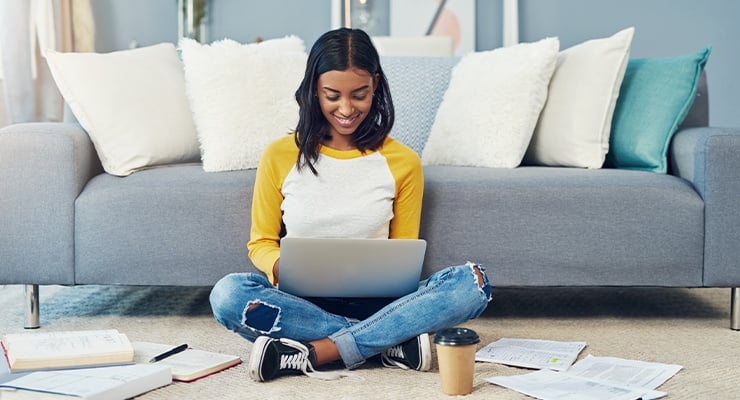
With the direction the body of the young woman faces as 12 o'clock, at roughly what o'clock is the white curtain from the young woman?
The white curtain is roughly at 5 o'clock from the young woman.

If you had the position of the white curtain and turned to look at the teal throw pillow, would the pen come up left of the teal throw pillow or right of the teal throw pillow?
right

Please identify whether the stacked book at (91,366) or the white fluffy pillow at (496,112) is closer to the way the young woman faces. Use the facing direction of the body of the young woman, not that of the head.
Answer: the stacked book

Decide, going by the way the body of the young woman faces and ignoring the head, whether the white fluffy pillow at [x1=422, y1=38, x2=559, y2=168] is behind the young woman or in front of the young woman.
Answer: behind

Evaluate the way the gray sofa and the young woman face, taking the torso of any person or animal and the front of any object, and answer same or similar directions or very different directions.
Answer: same or similar directions

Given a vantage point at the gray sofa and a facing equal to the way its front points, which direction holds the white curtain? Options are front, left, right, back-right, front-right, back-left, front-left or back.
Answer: back-right

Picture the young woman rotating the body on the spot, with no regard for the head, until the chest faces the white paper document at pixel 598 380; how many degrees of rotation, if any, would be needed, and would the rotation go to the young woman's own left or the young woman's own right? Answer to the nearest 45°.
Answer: approximately 45° to the young woman's own left

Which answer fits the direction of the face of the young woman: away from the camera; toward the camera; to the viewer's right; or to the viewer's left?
toward the camera

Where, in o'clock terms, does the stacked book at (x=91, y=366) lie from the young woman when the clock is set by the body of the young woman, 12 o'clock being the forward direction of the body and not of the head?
The stacked book is roughly at 2 o'clock from the young woman.

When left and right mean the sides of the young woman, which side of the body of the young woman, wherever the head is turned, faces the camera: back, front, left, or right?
front

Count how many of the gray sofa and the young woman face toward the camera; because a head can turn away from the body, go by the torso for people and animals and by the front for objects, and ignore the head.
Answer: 2

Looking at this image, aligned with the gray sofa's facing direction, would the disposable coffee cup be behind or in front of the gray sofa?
in front

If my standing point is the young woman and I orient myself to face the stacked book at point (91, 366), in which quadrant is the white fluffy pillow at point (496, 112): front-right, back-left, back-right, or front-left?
back-right
